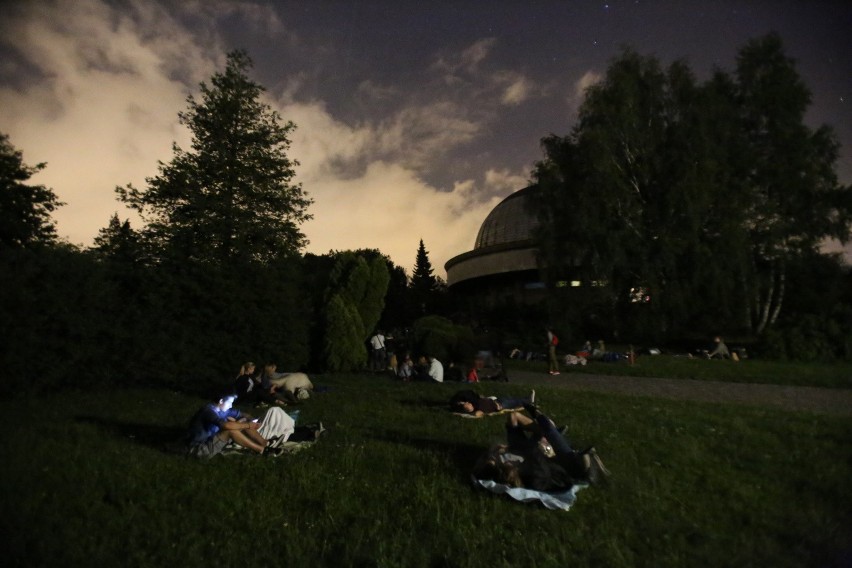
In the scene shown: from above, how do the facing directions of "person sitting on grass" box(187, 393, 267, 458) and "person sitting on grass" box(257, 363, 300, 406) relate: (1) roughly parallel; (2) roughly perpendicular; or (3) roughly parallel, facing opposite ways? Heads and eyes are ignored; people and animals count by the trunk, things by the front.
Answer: roughly parallel

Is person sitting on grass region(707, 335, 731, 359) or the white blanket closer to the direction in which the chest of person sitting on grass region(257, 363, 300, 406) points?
the person sitting on grass

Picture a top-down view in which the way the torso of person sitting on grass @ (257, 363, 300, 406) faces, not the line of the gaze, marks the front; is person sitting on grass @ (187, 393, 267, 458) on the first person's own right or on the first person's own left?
on the first person's own right

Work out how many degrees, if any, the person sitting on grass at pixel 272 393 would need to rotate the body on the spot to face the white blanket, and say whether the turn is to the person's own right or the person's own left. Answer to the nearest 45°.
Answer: approximately 90° to the person's own right

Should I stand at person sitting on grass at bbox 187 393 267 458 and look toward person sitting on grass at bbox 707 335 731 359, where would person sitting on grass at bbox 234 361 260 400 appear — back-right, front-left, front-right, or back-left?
front-left

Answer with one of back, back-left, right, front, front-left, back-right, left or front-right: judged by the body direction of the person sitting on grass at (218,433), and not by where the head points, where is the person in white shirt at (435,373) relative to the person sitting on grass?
front-left

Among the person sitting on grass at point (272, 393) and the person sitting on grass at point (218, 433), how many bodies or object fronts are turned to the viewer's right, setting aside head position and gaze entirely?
2

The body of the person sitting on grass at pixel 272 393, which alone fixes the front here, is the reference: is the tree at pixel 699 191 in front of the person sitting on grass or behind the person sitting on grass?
in front

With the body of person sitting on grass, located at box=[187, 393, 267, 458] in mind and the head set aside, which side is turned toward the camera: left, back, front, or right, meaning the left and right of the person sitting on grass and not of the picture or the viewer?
right

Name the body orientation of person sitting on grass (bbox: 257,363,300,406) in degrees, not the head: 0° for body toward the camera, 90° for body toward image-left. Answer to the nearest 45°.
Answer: approximately 270°

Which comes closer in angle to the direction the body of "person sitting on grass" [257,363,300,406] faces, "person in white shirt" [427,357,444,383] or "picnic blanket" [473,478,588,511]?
the person in white shirt

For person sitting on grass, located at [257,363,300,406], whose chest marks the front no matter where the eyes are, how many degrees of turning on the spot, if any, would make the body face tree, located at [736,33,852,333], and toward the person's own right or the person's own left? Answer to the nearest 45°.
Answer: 0° — they already face it

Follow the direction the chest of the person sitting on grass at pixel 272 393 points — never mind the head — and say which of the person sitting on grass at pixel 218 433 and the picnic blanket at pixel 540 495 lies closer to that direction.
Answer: the picnic blanket
